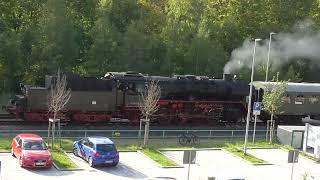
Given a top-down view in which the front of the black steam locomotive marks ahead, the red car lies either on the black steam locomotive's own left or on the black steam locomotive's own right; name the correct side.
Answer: on the black steam locomotive's own right

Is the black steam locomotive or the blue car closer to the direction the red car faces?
the blue car

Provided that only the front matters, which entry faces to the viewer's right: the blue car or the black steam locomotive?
the black steam locomotive

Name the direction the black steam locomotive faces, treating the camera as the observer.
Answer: facing to the right of the viewer

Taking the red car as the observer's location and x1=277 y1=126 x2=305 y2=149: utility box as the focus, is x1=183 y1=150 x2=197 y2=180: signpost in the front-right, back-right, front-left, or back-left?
front-right

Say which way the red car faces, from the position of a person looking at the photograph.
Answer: facing the viewer and to the right of the viewer

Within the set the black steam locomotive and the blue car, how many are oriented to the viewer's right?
1

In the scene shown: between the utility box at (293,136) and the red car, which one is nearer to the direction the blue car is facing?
the red car

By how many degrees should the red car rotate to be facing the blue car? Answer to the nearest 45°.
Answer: approximately 45° to its left

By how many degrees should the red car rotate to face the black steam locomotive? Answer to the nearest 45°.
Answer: approximately 90° to its left
